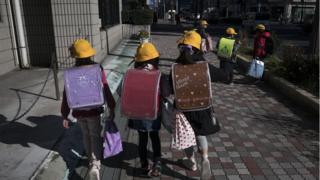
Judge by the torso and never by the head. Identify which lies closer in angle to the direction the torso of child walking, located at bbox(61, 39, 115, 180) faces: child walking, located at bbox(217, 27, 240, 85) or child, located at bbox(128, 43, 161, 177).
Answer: the child walking

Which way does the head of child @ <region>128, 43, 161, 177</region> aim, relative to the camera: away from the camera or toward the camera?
away from the camera

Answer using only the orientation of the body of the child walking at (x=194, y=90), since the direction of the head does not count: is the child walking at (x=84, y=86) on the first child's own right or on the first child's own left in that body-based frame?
on the first child's own left

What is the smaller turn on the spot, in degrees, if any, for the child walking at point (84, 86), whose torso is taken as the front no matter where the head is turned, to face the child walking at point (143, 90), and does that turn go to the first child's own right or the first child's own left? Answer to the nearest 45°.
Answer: approximately 135° to the first child's own right

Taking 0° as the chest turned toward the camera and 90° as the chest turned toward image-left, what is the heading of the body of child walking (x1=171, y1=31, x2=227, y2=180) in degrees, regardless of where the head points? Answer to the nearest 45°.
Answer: approximately 180°

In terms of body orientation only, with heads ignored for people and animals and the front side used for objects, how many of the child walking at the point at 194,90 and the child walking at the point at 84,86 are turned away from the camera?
2

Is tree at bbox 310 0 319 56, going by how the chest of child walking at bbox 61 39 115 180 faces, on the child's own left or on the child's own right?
on the child's own right

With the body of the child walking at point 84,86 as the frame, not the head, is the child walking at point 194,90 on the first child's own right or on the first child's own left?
on the first child's own right

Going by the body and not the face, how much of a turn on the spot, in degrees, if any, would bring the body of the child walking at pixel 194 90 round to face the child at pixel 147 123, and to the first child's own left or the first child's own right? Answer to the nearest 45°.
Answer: approximately 90° to the first child's own left

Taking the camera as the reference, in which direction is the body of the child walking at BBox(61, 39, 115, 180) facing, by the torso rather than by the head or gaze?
away from the camera

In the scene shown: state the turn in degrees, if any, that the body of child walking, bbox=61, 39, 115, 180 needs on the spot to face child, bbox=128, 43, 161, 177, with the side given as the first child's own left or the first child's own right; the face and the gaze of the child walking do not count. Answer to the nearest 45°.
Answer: approximately 90° to the first child's own right
